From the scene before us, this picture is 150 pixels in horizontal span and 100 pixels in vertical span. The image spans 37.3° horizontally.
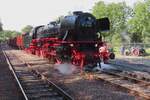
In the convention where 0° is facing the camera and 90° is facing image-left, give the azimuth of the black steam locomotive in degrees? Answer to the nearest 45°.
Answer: approximately 315°
